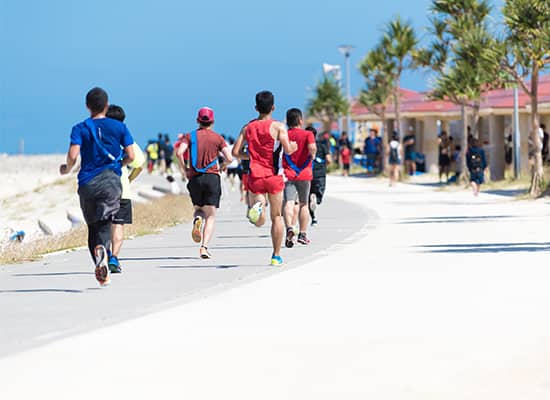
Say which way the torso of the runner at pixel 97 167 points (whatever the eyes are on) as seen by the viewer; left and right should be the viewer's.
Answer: facing away from the viewer

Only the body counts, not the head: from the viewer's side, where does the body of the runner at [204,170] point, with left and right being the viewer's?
facing away from the viewer

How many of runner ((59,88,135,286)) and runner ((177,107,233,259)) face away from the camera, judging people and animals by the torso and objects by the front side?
2

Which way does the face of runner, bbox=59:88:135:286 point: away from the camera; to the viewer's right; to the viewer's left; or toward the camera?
away from the camera

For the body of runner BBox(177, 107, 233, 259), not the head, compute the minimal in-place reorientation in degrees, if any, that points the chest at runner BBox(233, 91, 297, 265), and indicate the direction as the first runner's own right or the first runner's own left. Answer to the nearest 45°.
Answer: approximately 135° to the first runner's own right
